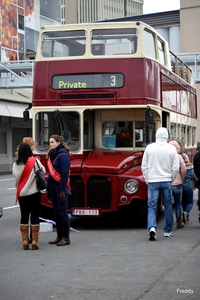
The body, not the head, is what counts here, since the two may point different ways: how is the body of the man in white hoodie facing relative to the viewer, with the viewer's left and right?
facing away from the viewer

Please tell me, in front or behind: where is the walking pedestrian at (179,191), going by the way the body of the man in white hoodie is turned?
in front

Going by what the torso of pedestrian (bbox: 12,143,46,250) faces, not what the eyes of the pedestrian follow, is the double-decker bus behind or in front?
in front

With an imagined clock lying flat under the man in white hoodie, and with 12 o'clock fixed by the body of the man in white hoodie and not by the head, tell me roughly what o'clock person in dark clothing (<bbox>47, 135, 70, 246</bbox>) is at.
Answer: The person in dark clothing is roughly at 8 o'clock from the man in white hoodie.
